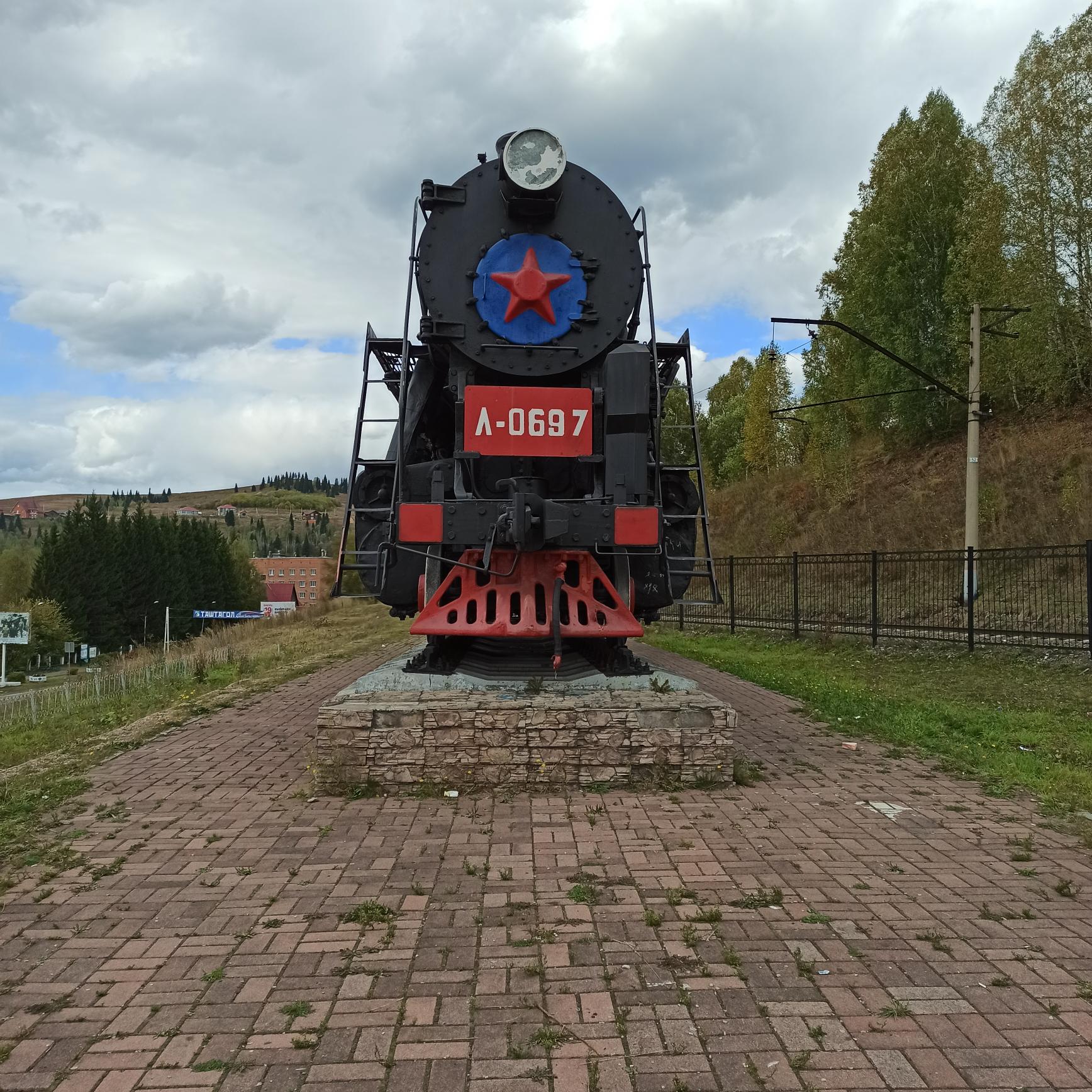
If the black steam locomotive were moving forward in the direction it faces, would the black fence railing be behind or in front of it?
behind

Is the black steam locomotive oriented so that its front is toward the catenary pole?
no

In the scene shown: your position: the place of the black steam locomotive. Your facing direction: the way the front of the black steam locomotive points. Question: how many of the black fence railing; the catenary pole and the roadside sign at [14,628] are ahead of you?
0

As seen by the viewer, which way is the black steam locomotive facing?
toward the camera

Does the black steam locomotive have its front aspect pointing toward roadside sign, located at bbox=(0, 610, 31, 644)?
no
